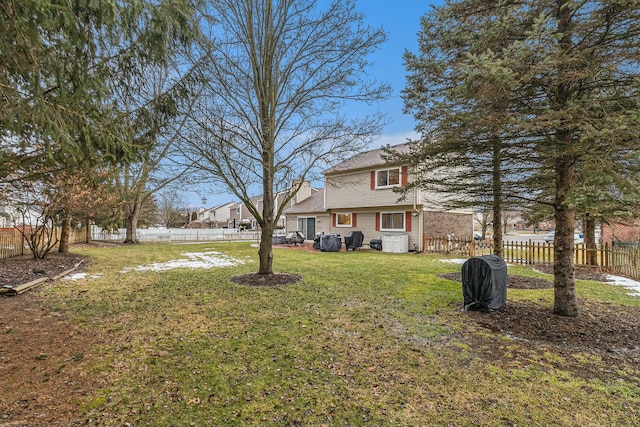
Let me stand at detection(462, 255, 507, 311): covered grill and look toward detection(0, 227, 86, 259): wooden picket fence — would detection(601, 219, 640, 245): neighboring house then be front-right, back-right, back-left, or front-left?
back-right

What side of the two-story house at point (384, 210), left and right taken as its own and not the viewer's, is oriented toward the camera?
back

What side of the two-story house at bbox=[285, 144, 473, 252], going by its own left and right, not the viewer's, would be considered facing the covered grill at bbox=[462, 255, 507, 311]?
back

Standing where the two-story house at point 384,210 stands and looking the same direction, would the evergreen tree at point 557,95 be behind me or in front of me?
behind

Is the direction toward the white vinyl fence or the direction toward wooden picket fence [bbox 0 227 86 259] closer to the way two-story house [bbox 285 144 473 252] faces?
the white vinyl fence
